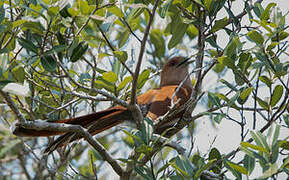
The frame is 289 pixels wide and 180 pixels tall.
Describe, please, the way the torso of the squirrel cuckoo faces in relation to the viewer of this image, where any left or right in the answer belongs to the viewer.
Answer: facing to the right of the viewer
